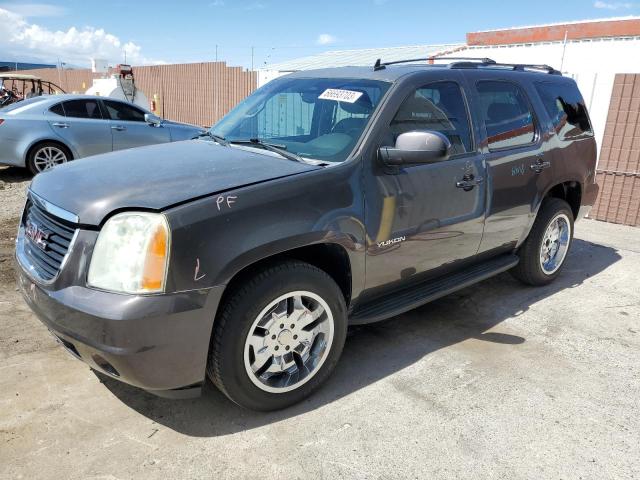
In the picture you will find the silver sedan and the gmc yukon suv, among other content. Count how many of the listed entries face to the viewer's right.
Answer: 1

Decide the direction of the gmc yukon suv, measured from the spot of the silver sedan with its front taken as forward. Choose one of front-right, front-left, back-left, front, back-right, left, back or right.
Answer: right

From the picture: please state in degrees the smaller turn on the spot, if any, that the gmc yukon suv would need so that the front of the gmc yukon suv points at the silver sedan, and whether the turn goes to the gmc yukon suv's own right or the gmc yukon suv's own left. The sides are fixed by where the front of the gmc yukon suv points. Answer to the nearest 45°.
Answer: approximately 90° to the gmc yukon suv's own right

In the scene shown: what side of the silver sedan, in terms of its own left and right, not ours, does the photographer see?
right

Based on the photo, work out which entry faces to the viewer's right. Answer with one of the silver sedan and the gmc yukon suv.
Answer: the silver sedan

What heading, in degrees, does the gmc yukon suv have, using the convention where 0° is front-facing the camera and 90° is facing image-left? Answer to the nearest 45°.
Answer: approximately 45°
